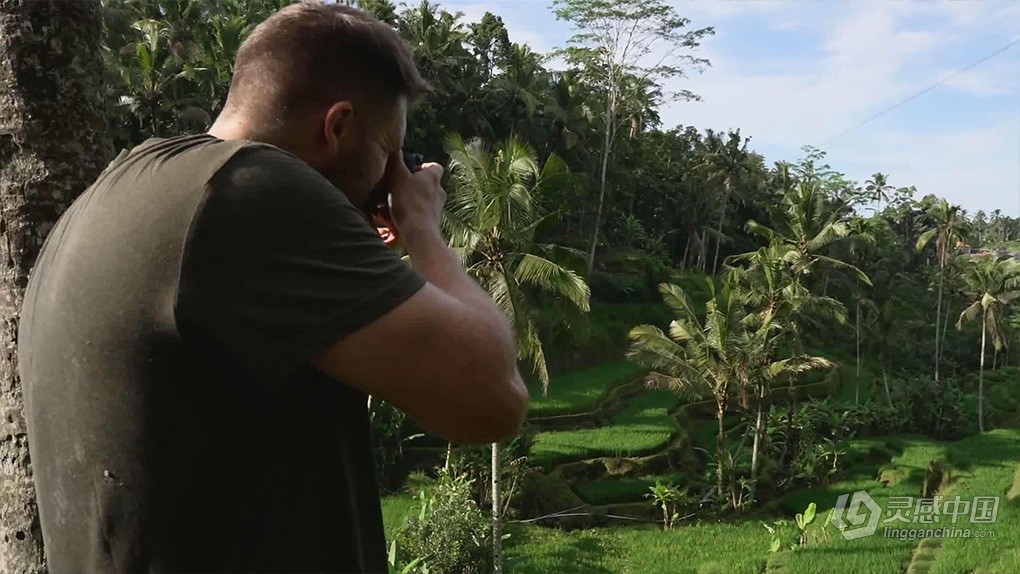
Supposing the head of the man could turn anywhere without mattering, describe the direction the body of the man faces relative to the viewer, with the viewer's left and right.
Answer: facing away from the viewer and to the right of the viewer

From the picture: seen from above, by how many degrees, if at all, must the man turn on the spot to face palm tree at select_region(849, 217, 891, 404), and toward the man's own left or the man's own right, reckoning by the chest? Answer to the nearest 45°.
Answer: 0° — they already face it

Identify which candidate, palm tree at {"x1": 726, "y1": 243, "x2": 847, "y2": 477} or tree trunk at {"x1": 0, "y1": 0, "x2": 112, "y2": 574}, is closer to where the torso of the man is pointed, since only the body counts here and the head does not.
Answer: the palm tree

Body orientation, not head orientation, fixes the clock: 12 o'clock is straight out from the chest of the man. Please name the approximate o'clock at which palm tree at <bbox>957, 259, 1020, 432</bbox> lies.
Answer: The palm tree is roughly at 12 o'clock from the man.

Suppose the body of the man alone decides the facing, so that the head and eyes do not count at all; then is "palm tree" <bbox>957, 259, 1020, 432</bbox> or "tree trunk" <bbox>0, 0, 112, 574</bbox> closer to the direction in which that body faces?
the palm tree

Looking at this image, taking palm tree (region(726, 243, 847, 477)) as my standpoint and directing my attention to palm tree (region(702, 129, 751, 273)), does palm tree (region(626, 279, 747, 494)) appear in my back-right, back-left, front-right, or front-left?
back-left

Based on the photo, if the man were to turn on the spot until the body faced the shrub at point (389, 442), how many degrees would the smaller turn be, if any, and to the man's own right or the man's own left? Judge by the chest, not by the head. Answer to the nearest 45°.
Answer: approximately 45° to the man's own left

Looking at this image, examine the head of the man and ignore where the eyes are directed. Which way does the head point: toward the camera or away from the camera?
away from the camera

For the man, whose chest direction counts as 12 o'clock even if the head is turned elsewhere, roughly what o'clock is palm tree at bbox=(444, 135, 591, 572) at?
The palm tree is roughly at 11 o'clock from the man.

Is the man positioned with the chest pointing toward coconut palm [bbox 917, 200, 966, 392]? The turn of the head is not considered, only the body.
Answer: yes

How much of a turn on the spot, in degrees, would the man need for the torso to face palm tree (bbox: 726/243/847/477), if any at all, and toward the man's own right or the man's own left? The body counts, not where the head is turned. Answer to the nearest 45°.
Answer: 0° — they already face it
